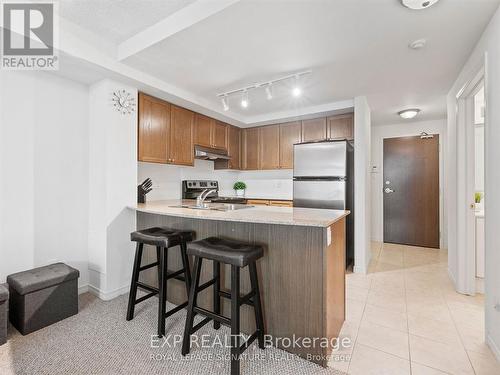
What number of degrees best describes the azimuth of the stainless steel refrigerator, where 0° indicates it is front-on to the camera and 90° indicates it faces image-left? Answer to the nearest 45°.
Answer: approximately 0°

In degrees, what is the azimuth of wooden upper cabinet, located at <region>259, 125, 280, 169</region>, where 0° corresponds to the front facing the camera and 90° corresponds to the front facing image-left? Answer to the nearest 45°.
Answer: approximately 45°

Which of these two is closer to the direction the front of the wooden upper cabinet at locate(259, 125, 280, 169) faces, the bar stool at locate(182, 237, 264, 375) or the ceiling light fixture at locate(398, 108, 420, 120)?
the bar stool

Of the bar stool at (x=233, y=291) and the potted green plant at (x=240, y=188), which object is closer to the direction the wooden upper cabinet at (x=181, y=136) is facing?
the bar stool

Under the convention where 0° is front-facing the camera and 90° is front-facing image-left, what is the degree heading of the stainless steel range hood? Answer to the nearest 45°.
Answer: approximately 315°

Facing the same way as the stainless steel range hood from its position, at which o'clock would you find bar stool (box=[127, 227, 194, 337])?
The bar stool is roughly at 2 o'clock from the stainless steel range hood.

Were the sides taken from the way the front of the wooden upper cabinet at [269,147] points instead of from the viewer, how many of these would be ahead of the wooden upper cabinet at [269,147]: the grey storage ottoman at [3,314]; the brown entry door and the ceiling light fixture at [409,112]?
1

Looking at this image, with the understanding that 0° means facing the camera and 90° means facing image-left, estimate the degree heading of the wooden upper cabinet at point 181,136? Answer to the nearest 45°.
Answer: approximately 315°

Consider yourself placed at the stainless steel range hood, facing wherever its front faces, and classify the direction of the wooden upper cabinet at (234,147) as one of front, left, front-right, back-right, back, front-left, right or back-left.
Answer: left

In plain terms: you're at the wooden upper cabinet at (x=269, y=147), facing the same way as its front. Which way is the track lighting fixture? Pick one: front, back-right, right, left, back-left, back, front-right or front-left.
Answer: front-left
